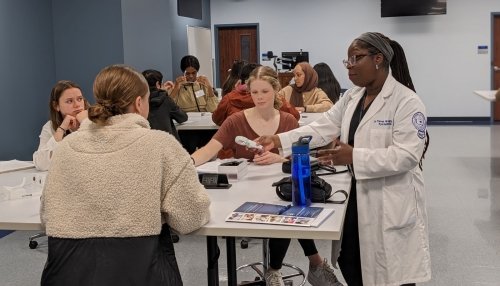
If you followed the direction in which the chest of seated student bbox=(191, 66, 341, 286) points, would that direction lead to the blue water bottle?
yes

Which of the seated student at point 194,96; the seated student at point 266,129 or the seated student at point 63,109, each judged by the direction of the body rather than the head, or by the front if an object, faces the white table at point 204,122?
the seated student at point 194,96

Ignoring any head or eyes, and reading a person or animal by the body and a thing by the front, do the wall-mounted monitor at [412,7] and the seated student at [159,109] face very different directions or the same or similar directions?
very different directions

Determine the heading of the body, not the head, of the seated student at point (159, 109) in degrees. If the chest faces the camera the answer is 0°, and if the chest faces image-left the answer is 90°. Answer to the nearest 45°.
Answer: approximately 225°

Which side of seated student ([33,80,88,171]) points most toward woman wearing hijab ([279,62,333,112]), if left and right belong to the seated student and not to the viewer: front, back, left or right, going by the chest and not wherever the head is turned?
left

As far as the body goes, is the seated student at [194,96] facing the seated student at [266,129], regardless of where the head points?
yes

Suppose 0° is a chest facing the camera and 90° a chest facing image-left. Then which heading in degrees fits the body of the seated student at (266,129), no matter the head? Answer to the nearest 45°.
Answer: approximately 0°

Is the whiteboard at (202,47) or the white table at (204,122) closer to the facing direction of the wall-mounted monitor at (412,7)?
the white table
